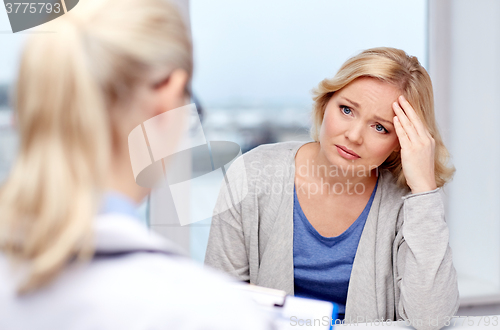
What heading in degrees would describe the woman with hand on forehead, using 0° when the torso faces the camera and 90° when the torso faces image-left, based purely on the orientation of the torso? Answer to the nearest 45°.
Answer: approximately 0°

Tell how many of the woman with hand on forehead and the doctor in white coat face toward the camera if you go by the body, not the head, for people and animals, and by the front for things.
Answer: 1

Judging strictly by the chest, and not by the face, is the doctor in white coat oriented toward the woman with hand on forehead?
yes

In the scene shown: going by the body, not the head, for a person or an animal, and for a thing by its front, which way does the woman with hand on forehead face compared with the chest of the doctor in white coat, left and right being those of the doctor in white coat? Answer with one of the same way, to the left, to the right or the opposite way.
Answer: the opposite way

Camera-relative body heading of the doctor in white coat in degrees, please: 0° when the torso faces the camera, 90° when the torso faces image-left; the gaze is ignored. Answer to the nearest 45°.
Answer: approximately 225°

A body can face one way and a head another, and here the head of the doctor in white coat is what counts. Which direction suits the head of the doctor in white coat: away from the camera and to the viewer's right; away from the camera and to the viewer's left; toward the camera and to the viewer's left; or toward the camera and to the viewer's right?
away from the camera and to the viewer's right
